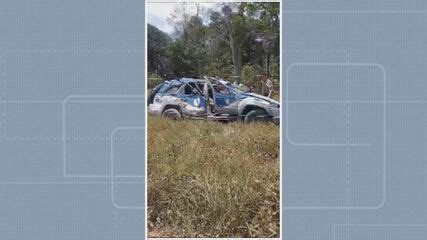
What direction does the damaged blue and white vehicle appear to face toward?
to the viewer's right
